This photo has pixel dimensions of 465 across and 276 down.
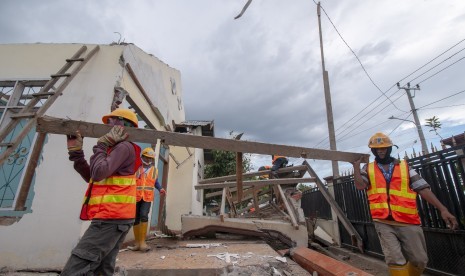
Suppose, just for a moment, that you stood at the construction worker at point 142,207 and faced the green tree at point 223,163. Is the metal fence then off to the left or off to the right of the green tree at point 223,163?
right

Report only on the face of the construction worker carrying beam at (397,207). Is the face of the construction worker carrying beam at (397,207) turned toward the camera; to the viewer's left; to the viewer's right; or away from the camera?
toward the camera

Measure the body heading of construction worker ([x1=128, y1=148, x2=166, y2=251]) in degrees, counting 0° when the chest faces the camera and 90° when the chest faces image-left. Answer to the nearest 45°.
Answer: approximately 45°

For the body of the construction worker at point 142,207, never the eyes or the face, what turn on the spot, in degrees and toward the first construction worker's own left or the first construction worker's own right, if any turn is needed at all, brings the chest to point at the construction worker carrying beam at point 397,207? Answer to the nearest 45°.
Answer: approximately 90° to the first construction worker's own left

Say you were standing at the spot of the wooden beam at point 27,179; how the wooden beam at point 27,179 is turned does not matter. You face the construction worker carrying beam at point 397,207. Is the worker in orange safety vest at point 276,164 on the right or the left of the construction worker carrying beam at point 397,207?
left

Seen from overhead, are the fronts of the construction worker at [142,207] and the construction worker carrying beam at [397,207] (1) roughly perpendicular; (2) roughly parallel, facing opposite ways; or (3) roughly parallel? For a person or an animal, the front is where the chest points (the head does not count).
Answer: roughly parallel

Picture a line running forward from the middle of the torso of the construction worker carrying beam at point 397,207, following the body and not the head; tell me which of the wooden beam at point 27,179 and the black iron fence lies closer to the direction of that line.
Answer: the wooden beam

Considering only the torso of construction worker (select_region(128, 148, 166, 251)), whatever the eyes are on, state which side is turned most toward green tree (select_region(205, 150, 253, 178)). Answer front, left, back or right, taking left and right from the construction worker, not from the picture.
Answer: back

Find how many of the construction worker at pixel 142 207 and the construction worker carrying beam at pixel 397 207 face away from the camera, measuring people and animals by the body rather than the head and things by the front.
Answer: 0

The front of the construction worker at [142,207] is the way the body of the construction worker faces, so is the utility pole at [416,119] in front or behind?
behind

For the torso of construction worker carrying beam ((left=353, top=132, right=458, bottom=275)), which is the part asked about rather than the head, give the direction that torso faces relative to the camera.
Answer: toward the camera

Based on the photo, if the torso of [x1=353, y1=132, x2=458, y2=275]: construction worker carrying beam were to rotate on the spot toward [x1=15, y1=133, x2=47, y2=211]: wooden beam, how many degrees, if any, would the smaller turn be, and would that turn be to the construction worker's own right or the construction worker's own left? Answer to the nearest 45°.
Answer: approximately 45° to the construction worker's own right
